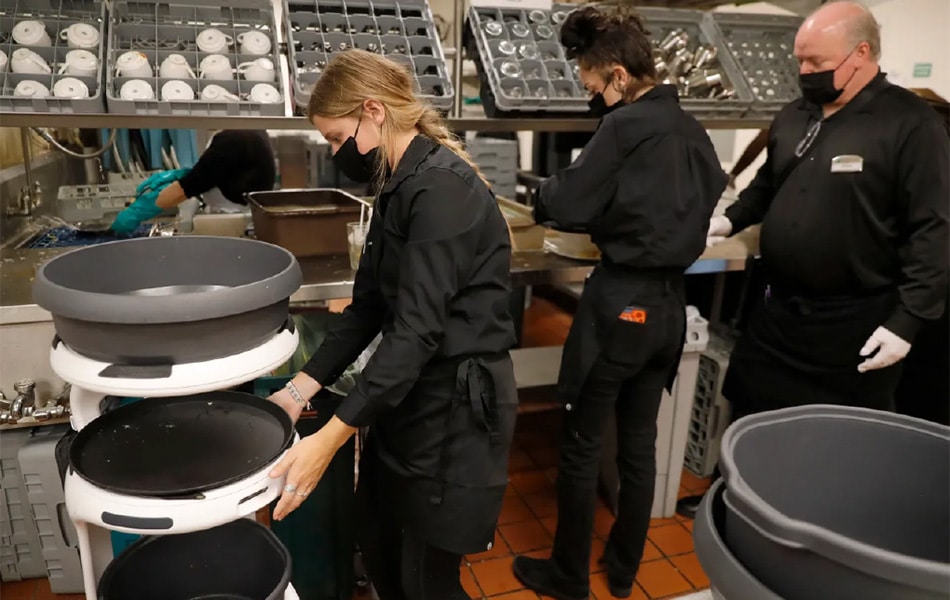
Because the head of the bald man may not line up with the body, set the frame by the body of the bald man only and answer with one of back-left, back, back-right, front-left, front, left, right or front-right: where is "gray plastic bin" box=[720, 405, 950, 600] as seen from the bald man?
front-left

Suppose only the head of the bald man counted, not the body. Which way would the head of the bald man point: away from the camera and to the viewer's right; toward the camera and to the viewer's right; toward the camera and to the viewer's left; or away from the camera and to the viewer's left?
toward the camera and to the viewer's left

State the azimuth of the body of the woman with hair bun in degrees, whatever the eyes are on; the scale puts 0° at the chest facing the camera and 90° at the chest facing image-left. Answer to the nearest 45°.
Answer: approximately 135°

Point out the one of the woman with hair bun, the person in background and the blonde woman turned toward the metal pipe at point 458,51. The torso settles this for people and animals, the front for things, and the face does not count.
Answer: the woman with hair bun

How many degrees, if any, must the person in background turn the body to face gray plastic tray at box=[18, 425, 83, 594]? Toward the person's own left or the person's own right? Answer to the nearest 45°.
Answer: approximately 45° to the person's own left

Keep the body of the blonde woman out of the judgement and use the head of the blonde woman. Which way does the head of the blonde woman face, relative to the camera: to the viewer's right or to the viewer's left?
to the viewer's left

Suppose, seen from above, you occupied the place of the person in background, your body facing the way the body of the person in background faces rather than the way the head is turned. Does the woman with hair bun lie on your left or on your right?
on your left

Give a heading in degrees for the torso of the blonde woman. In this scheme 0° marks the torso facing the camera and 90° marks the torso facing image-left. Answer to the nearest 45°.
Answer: approximately 90°

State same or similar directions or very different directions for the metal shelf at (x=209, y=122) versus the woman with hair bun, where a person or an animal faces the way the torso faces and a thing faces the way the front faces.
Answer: very different directions

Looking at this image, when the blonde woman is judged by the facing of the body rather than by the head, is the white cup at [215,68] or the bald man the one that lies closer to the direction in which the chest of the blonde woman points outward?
the white cup

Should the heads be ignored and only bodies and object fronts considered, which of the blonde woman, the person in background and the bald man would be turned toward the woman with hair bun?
the bald man

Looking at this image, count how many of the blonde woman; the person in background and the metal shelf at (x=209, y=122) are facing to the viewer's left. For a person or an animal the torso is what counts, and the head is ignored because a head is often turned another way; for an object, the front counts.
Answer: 2

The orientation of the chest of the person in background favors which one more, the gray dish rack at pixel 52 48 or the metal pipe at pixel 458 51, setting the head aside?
the gray dish rack

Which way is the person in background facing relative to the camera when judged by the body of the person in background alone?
to the viewer's left

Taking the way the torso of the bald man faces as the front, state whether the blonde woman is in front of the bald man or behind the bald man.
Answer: in front

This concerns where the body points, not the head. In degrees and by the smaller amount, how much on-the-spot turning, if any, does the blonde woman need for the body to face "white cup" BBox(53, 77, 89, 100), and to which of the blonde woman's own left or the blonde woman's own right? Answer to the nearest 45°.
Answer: approximately 45° to the blonde woman's own right
